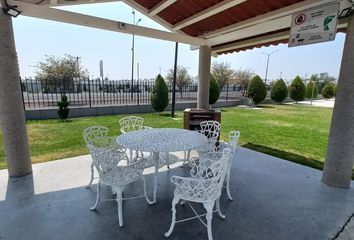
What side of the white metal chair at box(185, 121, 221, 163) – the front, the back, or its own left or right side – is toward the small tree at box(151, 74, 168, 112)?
right

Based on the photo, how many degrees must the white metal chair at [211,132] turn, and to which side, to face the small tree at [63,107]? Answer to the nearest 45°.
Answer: approximately 90° to its right

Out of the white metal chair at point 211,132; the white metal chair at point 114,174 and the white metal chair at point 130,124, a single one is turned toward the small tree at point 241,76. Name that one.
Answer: the white metal chair at point 114,174

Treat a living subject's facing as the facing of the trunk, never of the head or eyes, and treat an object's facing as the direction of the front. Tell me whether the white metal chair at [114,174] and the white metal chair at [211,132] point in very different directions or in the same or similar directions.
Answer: very different directions

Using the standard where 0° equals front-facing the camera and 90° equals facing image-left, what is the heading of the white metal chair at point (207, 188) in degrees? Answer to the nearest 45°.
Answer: approximately 135°

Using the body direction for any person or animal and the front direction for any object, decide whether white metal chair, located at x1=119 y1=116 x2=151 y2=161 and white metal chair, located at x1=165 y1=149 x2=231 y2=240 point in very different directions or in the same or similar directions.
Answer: very different directions

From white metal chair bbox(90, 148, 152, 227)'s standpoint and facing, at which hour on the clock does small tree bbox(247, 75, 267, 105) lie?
The small tree is roughly at 12 o'clock from the white metal chair.

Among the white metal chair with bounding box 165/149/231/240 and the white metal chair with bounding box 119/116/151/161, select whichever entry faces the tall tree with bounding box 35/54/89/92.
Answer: the white metal chair with bounding box 165/149/231/240

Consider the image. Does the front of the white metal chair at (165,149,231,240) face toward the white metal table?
yes

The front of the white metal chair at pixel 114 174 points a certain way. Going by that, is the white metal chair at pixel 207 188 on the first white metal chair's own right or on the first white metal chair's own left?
on the first white metal chair's own right

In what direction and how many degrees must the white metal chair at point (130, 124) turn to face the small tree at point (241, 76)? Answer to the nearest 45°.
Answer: approximately 90° to its left

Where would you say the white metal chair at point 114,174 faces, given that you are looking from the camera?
facing away from the viewer and to the right of the viewer

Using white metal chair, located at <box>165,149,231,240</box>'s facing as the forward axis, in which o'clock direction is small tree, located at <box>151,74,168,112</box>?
The small tree is roughly at 1 o'clock from the white metal chair.

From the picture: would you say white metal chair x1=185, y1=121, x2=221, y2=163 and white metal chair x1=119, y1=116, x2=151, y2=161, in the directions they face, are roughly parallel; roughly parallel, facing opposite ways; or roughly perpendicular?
roughly perpendicular

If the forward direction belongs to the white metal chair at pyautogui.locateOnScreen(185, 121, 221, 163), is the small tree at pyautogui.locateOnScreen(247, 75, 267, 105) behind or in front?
behind

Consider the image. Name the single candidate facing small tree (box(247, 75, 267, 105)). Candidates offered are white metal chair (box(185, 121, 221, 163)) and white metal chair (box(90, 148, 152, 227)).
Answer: white metal chair (box(90, 148, 152, 227))
